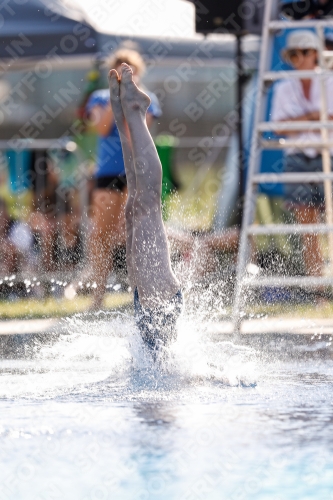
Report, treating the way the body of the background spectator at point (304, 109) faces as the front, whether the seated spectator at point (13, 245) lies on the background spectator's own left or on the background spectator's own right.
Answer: on the background spectator's own right

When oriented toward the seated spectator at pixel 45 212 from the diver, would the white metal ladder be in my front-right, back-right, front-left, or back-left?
front-right

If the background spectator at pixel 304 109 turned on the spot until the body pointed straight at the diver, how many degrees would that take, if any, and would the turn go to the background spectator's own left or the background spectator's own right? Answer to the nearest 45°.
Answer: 0° — they already face them

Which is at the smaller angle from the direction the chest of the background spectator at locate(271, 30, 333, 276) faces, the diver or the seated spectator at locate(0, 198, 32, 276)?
the diver

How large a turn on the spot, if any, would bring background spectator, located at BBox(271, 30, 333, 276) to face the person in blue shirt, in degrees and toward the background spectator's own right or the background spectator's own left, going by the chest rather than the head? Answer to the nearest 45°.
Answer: approximately 90° to the background spectator's own right

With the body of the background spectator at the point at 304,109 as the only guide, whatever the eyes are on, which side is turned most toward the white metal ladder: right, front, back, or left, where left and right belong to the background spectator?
front

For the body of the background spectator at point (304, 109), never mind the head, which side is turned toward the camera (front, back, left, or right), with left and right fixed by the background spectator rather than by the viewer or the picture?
front

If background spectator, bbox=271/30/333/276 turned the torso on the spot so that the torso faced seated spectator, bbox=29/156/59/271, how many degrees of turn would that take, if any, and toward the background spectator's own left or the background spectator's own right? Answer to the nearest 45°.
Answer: approximately 135° to the background spectator's own right

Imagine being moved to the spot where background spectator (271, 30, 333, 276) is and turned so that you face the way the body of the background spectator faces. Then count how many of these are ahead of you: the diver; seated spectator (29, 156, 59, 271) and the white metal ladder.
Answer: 2

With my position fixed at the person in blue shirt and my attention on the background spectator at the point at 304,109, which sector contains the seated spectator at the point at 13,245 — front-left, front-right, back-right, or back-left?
back-left
